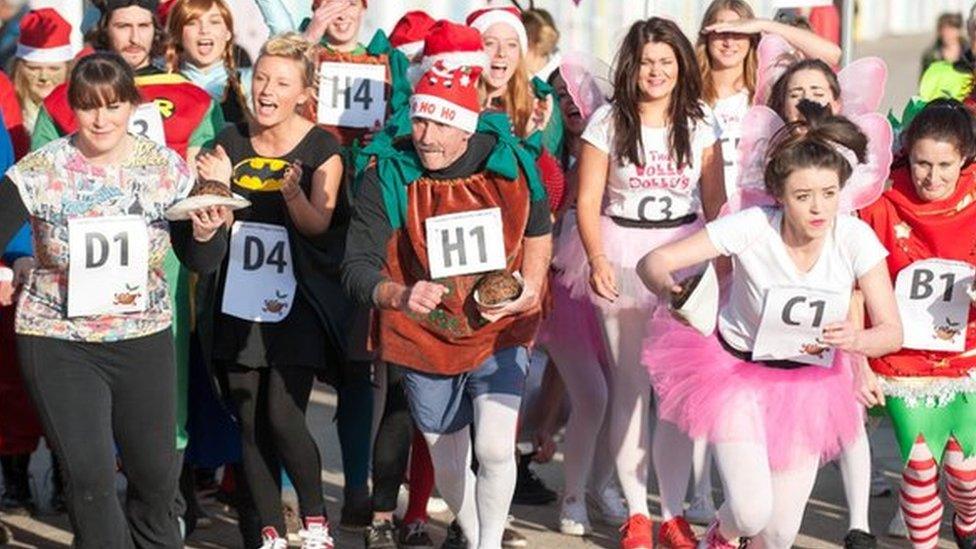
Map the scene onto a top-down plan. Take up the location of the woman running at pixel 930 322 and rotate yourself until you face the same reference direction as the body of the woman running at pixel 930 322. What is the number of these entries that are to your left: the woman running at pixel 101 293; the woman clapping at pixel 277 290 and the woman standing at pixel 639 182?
0

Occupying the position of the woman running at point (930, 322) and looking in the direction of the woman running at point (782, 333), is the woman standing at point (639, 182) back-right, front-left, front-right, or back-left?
front-right

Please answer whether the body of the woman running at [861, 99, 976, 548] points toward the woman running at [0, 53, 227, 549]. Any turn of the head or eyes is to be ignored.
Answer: no

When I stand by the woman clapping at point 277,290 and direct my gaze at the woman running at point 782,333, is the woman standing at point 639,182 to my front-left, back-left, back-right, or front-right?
front-left

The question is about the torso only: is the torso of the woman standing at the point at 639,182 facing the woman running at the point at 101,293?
no

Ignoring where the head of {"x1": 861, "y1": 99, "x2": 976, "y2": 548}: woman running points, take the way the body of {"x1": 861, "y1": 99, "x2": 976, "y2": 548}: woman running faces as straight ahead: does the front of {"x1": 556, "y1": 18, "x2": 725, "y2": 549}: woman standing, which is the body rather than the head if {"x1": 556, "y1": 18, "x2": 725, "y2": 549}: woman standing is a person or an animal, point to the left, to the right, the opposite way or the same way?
the same way

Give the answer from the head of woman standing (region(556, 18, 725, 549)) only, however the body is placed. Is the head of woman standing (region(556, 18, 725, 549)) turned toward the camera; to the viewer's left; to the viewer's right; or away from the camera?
toward the camera

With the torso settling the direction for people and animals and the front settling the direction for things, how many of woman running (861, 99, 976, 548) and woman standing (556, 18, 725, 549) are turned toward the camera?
2

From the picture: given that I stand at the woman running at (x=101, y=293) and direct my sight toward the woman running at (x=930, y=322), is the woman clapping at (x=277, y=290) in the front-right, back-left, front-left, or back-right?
front-left

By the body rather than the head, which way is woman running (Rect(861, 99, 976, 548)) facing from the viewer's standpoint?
toward the camera

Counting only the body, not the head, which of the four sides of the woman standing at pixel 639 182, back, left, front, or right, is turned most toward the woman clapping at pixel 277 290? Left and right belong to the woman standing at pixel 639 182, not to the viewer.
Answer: right

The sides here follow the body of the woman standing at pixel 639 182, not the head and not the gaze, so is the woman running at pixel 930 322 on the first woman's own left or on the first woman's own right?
on the first woman's own left

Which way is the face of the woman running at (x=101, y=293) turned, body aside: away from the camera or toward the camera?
toward the camera

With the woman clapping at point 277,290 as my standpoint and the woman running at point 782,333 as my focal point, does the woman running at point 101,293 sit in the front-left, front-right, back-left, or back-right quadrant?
back-right

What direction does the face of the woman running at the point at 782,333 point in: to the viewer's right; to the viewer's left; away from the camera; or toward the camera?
toward the camera
